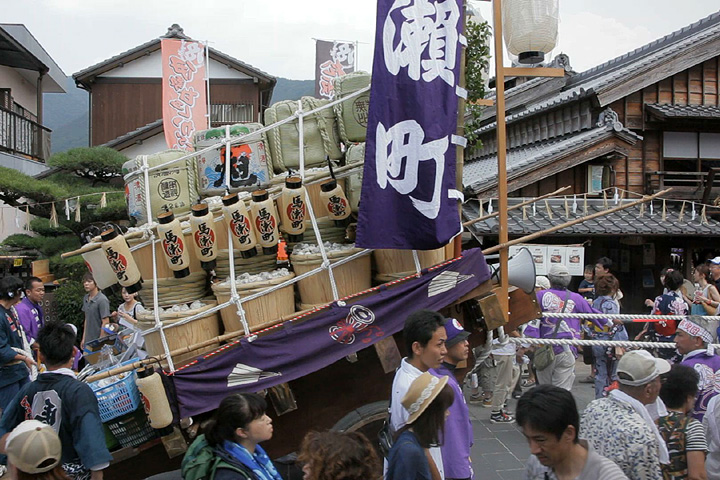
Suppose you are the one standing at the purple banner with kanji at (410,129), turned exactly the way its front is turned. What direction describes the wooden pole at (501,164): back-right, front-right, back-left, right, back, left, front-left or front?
back-left

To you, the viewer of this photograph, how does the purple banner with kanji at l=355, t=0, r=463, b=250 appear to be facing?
facing the viewer

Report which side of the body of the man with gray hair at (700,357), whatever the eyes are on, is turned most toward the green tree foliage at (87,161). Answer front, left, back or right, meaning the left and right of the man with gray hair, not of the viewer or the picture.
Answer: front

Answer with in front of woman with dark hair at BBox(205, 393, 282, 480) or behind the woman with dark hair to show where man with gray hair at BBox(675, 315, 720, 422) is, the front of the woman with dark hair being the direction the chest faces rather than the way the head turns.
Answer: in front

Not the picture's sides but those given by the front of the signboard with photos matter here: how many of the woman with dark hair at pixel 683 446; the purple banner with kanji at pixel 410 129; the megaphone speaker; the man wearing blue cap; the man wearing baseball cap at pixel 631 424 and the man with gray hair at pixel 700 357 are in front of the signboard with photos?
6

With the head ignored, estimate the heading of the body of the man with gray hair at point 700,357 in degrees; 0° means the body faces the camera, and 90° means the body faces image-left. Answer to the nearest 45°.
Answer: approximately 90°

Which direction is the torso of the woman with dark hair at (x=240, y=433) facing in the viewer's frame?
to the viewer's right

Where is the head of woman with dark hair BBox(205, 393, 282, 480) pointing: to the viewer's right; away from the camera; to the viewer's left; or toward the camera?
to the viewer's right

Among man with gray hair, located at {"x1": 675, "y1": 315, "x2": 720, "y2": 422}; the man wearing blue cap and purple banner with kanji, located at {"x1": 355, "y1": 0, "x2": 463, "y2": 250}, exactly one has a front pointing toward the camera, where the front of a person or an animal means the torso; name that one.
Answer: the purple banner with kanji

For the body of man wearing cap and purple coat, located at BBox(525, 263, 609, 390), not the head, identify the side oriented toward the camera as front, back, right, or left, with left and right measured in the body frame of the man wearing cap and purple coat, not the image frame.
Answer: back
